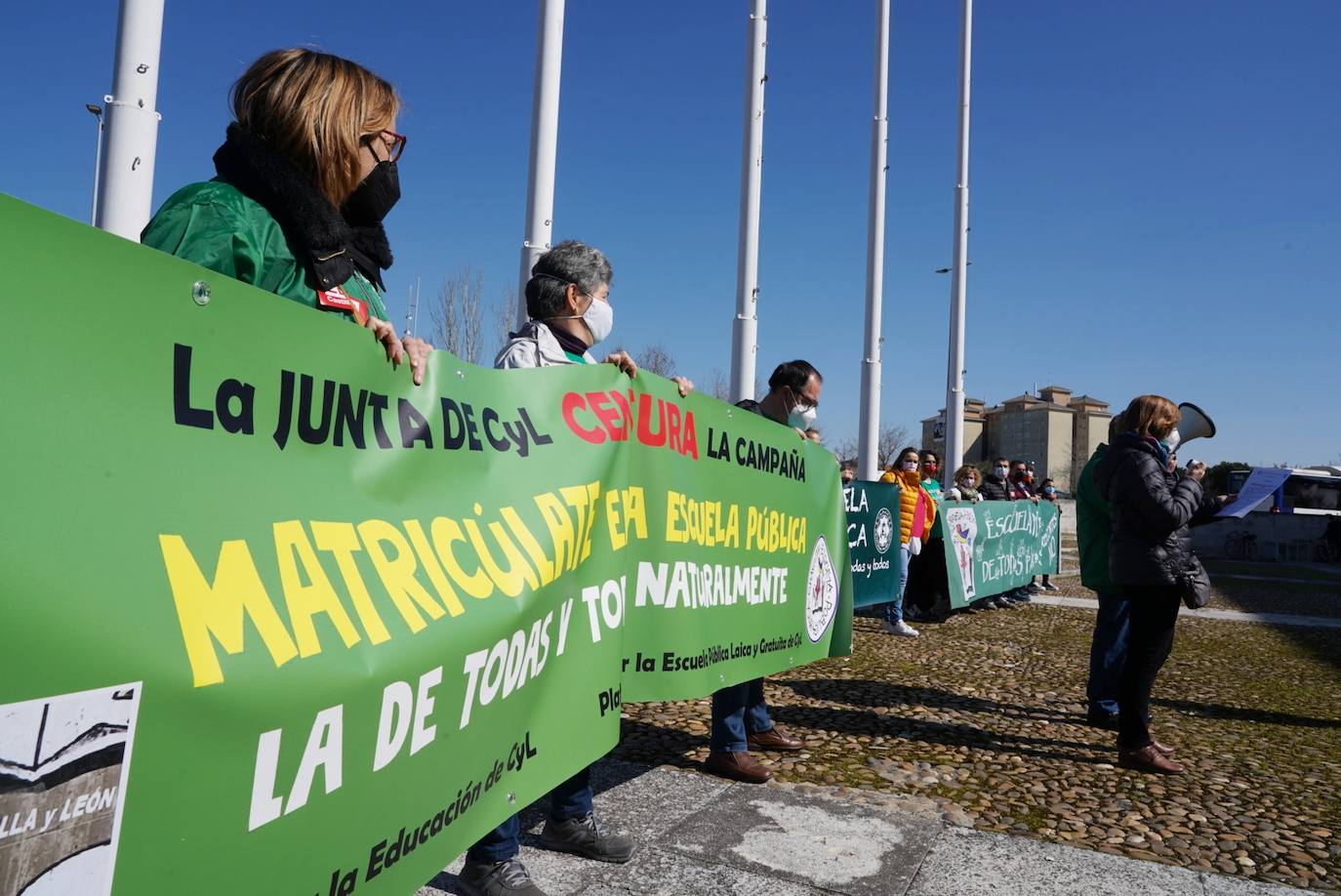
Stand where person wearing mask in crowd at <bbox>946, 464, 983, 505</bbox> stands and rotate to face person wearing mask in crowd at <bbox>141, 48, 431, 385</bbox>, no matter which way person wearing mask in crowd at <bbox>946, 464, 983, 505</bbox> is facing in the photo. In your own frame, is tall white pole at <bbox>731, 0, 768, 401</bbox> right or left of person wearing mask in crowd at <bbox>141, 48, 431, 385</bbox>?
right

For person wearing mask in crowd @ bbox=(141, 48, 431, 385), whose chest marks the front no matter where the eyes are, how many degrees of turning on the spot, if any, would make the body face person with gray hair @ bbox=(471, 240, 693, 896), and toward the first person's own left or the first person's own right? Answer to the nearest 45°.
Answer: approximately 45° to the first person's own left

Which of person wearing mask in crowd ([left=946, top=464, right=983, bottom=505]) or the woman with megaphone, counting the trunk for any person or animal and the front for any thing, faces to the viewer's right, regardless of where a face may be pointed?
the woman with megaphone

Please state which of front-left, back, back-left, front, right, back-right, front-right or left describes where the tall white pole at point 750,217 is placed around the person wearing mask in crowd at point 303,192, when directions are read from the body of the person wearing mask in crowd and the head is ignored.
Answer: front-left

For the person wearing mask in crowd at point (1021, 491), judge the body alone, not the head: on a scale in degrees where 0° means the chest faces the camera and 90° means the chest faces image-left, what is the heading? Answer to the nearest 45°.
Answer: approximately 0°

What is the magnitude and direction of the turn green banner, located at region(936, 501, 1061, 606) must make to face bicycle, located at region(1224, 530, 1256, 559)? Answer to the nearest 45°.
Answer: approximately 135° to its left

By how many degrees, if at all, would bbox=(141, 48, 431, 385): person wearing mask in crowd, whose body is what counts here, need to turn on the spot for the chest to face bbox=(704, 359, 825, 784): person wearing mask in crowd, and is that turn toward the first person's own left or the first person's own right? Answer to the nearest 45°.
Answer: approximately 45° to the first person's own left

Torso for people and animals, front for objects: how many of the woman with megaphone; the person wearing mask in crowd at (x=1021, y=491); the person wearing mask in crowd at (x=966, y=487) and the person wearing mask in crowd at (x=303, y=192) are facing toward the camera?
2

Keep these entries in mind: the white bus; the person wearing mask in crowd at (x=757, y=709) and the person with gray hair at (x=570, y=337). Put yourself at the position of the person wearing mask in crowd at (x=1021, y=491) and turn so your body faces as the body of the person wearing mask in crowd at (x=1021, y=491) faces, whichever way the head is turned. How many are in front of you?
2

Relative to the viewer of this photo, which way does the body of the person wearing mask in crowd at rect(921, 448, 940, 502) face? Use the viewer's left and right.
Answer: facing the viewer and to the right of the viewer

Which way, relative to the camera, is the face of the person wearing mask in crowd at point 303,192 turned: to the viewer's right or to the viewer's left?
to the viewer's right

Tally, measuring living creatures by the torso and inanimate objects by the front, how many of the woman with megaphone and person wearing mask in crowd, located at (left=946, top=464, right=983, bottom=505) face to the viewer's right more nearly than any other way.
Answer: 1

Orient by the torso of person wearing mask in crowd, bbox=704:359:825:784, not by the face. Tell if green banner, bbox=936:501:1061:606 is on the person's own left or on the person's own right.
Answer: on the person's own left

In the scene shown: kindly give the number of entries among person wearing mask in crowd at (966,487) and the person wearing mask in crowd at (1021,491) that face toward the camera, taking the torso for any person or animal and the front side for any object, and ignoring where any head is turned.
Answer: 2
